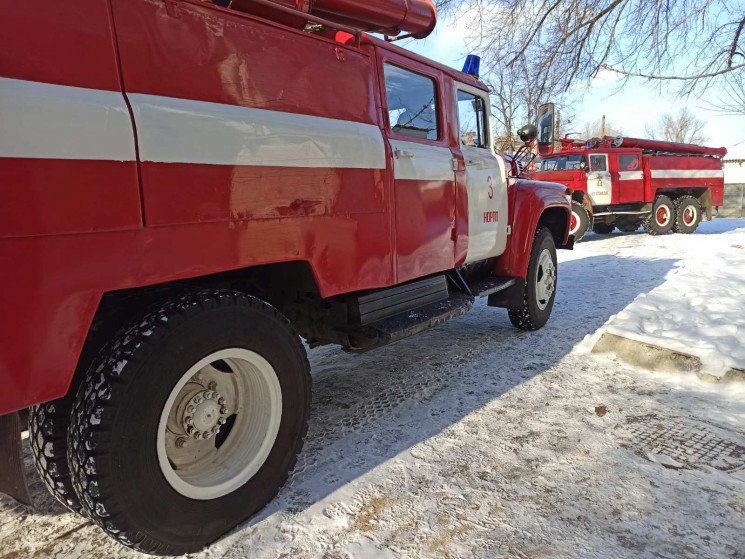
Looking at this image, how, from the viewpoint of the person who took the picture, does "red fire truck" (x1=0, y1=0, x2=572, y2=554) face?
facing away from the viewer and to the right of the viewer

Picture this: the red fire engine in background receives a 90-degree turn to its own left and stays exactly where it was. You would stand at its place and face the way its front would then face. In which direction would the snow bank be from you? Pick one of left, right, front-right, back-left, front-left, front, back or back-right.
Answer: front-right

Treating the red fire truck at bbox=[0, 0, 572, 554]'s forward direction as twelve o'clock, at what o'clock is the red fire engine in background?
The red fire engine in background is roughly at 12 o'clock from the red fire truck.

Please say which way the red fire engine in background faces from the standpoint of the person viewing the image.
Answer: facing the viewer and to the left of the viewer

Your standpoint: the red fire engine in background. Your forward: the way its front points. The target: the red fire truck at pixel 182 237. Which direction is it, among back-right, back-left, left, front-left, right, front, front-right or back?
front-left
